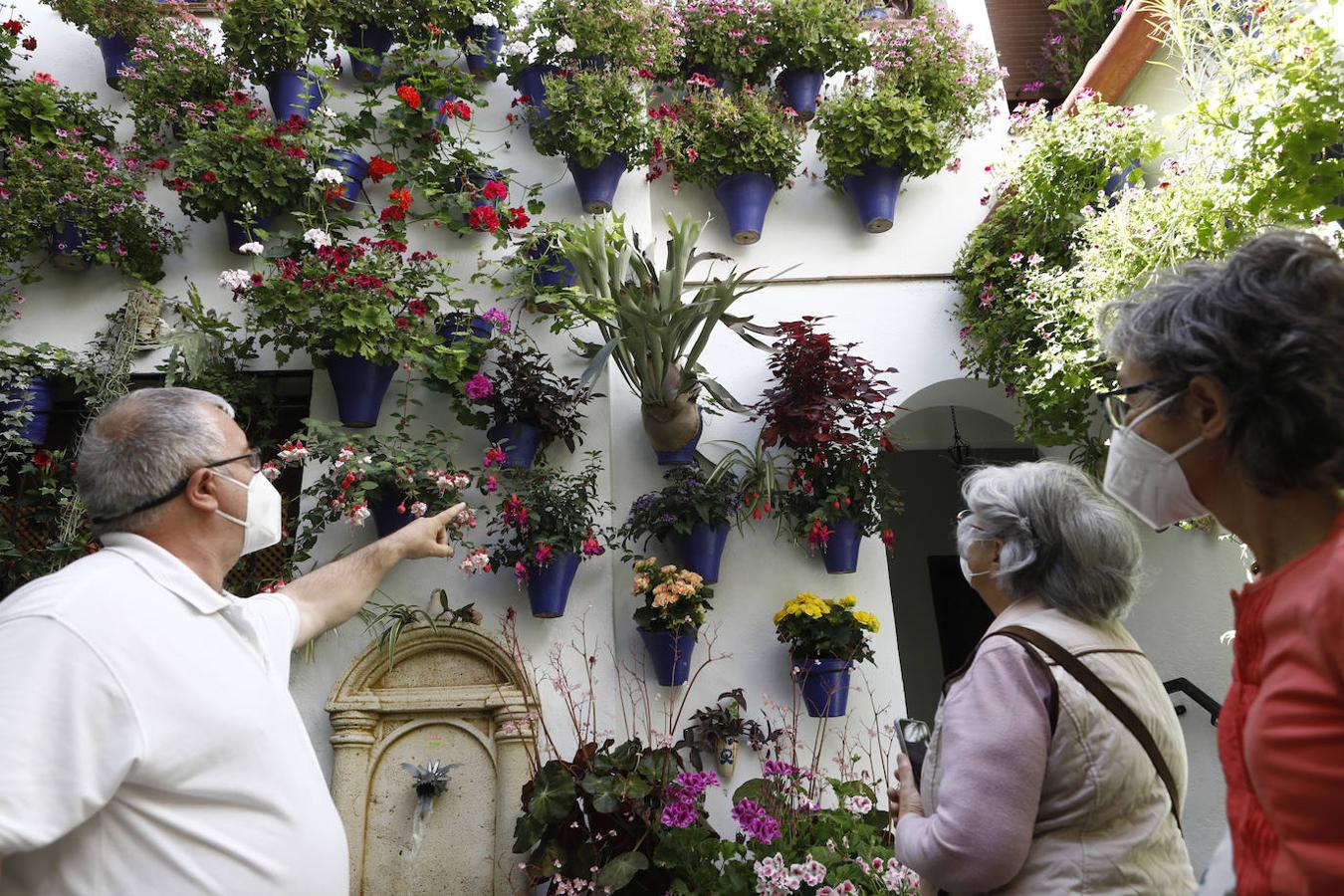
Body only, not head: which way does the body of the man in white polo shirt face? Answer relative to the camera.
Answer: to the viewer's right

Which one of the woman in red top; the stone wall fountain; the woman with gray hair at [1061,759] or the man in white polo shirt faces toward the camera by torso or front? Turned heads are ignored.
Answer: the stone wall fountain

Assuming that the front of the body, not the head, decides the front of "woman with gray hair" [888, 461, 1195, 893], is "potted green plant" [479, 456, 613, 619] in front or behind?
in front

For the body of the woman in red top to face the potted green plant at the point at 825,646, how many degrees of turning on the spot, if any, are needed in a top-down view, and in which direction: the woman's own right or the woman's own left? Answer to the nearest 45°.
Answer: approximately 45° to the woman's own right

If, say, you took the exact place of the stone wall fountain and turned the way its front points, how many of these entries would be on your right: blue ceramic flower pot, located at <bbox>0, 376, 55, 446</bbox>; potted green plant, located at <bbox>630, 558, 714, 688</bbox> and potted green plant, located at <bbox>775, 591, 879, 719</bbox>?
1

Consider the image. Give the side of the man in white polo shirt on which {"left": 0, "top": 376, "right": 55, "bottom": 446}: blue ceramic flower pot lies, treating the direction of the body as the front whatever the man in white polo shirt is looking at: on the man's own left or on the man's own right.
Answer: on the man's own left

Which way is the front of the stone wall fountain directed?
toward the camera

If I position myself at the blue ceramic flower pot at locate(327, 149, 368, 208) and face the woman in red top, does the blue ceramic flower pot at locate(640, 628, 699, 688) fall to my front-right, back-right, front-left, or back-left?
front-left

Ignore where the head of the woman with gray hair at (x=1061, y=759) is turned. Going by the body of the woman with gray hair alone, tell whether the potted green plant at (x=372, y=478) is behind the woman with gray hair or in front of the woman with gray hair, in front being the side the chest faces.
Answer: in front

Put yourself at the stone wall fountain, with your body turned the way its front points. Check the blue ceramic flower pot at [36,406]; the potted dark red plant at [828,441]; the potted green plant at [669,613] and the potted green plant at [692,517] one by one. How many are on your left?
3

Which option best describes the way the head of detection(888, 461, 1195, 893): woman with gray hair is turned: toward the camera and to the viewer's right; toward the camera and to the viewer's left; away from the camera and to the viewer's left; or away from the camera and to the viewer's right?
away from the camera and to the viewer's left

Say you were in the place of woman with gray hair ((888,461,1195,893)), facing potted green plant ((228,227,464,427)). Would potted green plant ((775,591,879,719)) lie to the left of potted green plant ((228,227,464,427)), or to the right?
right

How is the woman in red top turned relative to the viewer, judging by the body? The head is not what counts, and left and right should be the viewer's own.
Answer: facing to the left of the viewer
